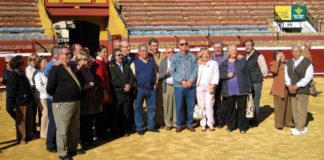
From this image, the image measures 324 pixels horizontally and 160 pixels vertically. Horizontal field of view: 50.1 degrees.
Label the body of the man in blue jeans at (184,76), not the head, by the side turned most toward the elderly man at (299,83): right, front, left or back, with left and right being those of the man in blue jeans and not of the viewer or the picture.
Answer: left

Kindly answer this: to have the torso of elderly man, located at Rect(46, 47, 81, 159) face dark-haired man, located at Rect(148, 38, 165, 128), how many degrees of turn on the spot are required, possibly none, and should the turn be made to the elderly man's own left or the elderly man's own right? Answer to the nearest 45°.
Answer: approximately 90° to the elderly man's own left

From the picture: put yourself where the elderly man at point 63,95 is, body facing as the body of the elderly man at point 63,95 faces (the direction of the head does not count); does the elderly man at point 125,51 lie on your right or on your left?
on your left

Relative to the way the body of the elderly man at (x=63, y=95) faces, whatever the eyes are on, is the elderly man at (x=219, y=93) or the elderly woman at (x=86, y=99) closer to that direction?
the elderly man

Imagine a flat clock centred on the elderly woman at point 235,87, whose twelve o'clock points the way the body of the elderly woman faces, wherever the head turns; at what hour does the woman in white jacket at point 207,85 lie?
The woman in white jacket is roughly at 3 o'clock from the elderly woman.

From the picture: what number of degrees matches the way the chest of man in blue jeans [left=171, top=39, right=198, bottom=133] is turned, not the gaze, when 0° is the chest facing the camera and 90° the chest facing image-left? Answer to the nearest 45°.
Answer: approximately 0°

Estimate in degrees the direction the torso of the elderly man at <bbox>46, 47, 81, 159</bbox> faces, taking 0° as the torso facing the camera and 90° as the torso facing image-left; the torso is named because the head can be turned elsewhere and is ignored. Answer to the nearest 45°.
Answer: approximately 315°

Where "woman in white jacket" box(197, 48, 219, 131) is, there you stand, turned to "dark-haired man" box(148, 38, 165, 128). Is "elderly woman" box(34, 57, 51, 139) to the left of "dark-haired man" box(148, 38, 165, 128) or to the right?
left

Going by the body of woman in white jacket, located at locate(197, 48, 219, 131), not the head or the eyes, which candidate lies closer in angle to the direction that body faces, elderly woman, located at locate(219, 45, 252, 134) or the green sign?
the elderly woman
